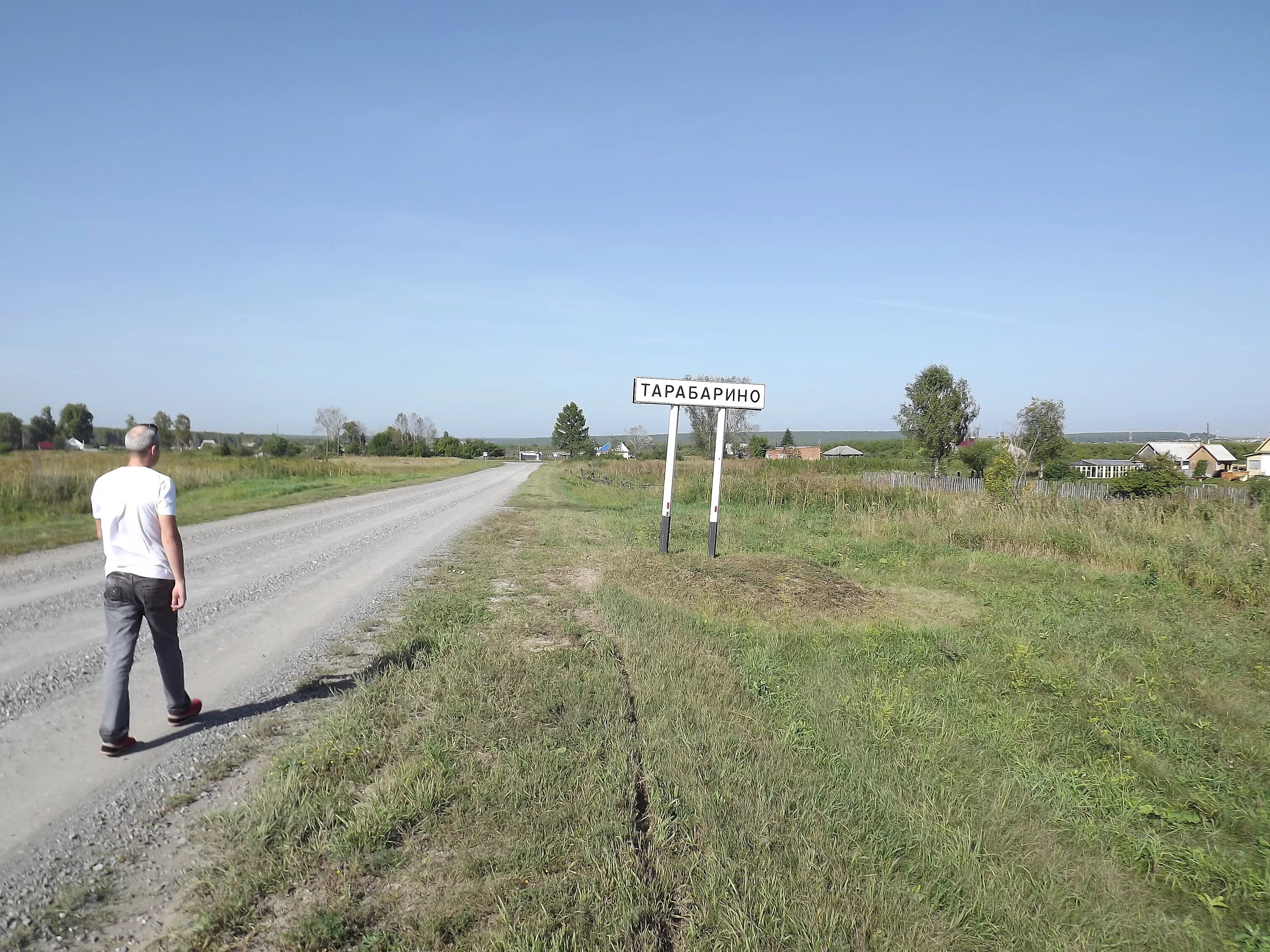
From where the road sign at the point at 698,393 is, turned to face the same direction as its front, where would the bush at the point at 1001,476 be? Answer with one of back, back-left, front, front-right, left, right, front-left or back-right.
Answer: back-left

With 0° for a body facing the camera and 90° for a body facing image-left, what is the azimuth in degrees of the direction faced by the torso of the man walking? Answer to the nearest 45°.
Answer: approximately 225°

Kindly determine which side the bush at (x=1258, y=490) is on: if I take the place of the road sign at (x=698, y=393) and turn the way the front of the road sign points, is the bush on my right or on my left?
on my left

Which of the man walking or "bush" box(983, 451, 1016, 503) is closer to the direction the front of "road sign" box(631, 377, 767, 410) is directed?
the man walking

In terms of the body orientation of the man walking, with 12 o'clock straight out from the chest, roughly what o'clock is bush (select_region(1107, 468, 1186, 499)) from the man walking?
The bush is roughly at 1 o'clock from the man walking.

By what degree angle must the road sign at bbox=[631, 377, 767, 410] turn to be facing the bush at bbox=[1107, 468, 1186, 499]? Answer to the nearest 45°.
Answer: approximately 135° to its left

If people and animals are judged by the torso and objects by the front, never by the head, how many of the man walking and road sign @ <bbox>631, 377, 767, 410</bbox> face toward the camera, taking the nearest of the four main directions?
1

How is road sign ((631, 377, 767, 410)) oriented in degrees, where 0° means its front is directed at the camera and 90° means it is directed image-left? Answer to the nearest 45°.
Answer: approximately 0°

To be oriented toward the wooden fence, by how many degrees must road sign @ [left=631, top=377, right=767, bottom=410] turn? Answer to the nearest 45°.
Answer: approximately 135° to its left

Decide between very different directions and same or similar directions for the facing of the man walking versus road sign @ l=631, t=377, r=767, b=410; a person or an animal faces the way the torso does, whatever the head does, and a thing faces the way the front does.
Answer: very different directions
